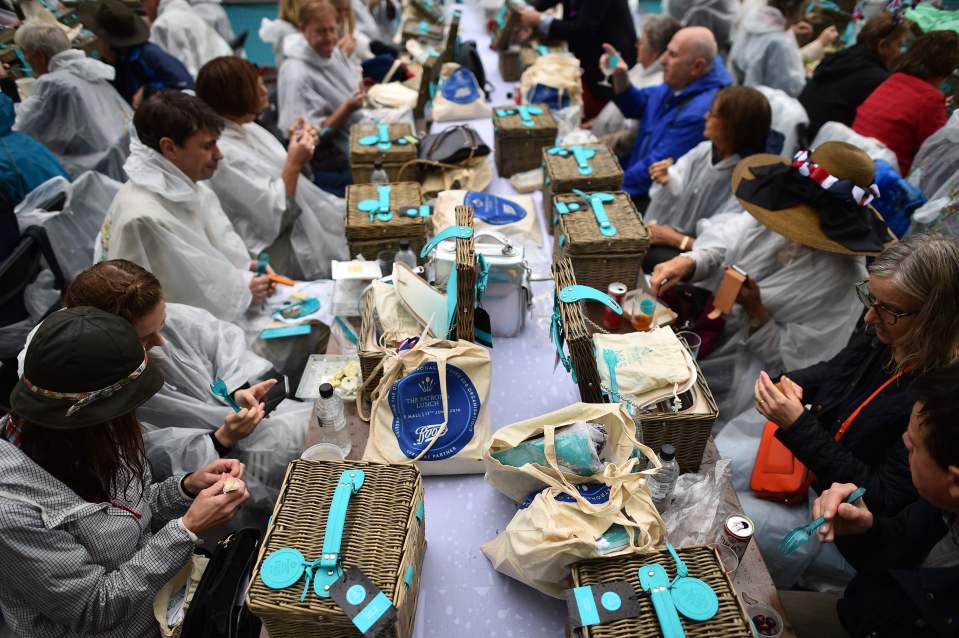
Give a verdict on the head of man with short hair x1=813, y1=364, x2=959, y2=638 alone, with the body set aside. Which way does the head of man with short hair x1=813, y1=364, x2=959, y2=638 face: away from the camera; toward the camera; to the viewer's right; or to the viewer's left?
to the viewer's left

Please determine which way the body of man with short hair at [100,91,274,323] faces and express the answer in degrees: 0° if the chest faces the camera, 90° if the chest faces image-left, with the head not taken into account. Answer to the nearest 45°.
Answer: approximately 270°

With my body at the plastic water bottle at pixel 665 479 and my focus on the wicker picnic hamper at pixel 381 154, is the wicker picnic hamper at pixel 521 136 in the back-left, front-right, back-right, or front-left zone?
front-right

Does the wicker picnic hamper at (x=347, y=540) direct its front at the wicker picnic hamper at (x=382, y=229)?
no

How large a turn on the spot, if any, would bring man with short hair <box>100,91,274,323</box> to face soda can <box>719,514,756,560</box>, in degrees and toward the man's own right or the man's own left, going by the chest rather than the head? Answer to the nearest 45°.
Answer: approximately 45° to the man's own right

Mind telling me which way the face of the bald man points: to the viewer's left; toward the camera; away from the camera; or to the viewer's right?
to the viewer's left
